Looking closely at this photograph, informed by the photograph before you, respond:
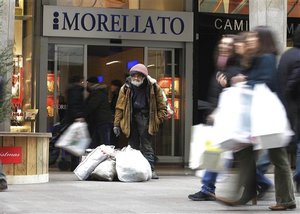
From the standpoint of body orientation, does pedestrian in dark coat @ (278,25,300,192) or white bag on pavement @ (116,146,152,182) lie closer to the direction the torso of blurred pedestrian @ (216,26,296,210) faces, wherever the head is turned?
the white bag on pavement

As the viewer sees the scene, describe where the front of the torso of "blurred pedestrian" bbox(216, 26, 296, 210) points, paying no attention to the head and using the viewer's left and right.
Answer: facing to the left of the viewer

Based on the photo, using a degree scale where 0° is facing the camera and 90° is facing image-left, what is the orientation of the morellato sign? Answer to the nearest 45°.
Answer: approximately 0°

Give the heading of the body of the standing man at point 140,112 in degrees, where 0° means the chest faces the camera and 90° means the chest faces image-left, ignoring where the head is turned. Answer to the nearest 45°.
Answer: approximately 0°

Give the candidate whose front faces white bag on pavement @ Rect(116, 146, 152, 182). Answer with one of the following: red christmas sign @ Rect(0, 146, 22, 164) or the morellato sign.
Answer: the morellato sign

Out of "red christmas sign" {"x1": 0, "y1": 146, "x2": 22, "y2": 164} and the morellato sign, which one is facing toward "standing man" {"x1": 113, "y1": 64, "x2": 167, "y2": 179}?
the morellato sign

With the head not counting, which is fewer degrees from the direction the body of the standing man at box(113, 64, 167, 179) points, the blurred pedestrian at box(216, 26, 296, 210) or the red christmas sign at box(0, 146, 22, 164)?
the blurred pedestrian
